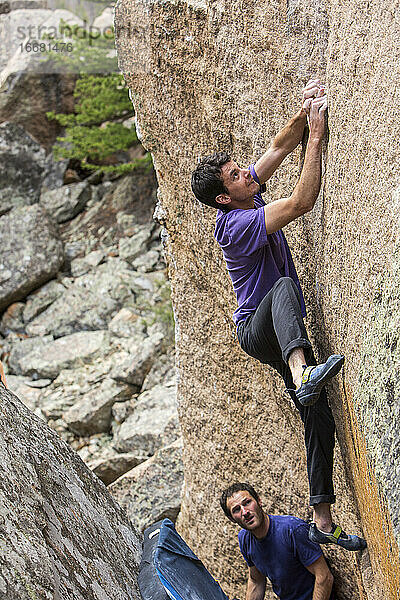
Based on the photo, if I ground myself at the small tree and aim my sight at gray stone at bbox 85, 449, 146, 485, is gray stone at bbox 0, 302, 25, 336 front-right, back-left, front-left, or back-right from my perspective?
front-right

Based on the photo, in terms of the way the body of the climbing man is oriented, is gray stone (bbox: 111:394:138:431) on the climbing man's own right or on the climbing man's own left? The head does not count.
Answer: on the climbing man's own left

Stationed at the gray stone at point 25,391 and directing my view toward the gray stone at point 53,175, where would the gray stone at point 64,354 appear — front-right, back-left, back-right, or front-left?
front-right

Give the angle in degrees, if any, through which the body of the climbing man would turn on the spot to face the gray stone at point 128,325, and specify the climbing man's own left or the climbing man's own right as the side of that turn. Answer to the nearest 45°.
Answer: approximately 90° to the climbing man's own left

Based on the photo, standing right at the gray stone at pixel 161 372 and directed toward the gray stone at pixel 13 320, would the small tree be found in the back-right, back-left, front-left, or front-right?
front-right

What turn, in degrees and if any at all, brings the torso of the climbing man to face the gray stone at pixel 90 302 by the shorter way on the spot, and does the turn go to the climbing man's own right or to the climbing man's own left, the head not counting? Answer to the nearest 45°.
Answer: approximately 90° to the climbing man's own left

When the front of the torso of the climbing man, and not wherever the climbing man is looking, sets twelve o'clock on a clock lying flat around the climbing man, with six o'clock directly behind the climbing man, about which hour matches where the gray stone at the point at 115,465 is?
The gray stone is roughly at 8 o'clock from the climbing man.

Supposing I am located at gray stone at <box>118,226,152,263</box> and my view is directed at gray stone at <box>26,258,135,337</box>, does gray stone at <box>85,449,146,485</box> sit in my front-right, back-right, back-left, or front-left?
front-left

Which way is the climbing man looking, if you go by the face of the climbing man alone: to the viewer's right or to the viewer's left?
to the viewer's right

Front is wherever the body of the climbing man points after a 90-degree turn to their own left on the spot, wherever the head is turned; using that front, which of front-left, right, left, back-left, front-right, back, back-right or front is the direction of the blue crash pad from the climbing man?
left

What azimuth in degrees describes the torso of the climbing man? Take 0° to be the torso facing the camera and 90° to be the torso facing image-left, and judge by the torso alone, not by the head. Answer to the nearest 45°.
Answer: approximately 270°

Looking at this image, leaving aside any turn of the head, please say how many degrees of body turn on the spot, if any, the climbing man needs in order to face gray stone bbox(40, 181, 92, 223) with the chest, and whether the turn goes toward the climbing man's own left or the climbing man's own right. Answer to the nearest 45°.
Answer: approximately 90° to the climbing man's own left
